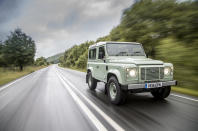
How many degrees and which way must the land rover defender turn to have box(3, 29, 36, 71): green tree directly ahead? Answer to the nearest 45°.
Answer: approximately 180°

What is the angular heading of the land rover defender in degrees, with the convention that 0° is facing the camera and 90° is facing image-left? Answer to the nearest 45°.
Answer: approximately 315°
